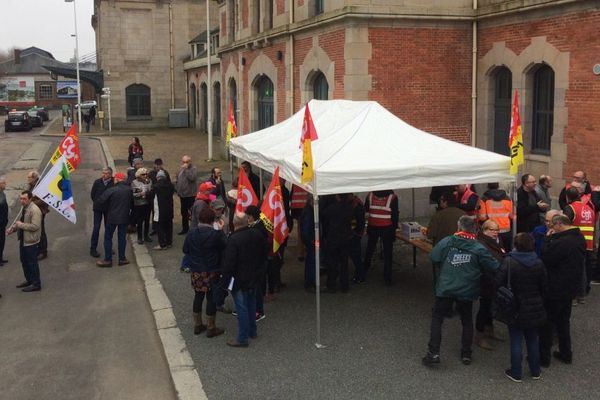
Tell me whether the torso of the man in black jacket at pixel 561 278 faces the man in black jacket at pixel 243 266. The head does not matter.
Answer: no

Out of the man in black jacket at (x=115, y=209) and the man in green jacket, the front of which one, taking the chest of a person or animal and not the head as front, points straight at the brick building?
the man in green jacket

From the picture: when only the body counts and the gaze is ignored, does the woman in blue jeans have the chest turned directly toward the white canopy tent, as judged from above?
yes

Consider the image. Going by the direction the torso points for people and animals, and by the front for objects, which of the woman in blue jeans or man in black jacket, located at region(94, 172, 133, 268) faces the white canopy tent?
the woman in blue jeans

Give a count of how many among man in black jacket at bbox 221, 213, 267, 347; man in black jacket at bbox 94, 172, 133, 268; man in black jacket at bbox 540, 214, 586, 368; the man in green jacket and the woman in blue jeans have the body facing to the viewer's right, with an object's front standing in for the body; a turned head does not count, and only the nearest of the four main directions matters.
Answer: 0

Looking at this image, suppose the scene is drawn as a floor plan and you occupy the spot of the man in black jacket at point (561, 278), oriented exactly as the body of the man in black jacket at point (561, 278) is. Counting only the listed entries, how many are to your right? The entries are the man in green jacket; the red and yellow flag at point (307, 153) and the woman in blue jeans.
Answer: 0

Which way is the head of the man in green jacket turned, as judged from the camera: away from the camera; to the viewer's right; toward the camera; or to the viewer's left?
away from the camera

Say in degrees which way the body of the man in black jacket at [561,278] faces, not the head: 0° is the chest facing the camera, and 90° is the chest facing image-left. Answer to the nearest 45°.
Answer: approximately 135°

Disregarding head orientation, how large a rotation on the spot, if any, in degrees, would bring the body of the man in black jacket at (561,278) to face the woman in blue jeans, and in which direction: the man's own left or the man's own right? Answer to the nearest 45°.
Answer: approximately 90° to the man's own left

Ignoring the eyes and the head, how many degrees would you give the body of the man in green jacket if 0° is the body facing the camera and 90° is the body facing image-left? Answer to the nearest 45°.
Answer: approximately 180°

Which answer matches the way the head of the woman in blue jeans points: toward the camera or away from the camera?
away from the camera

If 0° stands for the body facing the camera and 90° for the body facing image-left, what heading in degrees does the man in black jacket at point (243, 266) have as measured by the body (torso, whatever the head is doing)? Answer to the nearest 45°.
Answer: approximately 135°

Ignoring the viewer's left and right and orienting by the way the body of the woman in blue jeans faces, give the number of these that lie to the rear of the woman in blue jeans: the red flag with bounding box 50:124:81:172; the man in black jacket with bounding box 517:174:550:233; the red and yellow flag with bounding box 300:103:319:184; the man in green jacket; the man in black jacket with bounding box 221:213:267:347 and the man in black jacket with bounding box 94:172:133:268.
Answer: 0
